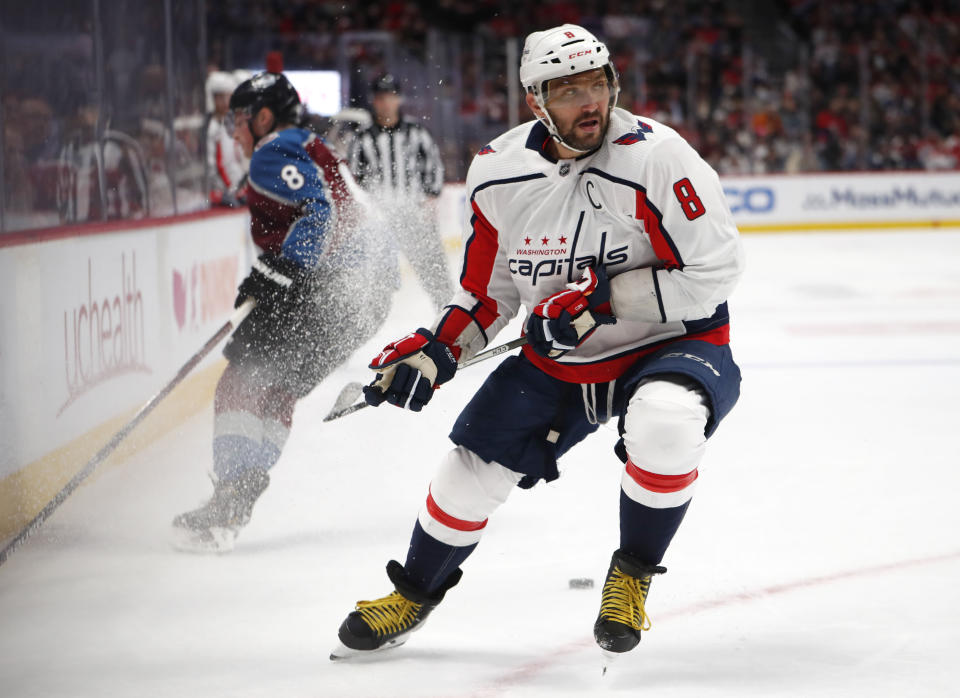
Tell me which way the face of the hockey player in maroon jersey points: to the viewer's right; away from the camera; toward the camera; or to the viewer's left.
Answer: to the viewer's left

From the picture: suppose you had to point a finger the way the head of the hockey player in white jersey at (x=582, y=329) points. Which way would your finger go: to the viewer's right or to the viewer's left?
to the viewer's right

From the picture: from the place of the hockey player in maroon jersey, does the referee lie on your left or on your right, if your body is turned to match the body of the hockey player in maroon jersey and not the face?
on your right

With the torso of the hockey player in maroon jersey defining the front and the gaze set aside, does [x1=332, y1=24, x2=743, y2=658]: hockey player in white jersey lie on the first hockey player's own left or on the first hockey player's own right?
on the first hockey player's own left

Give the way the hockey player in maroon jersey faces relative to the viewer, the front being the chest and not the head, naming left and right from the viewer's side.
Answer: facing to the left of the viewer

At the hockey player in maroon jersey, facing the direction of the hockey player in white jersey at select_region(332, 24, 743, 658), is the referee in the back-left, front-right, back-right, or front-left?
back-left
